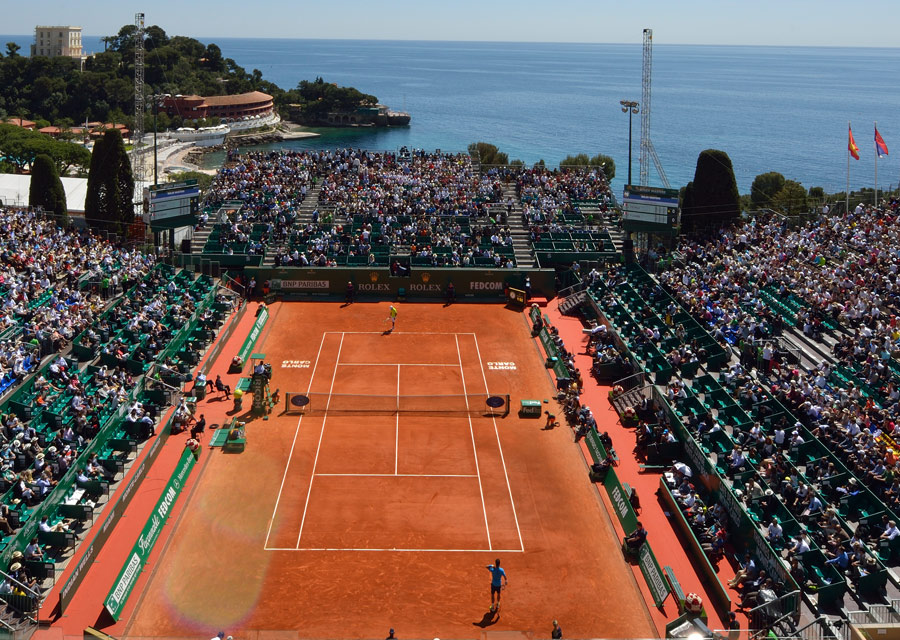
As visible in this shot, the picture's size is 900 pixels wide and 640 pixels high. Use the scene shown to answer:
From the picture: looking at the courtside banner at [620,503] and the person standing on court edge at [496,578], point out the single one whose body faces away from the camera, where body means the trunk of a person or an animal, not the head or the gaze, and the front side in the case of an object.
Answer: the person standing on court edge

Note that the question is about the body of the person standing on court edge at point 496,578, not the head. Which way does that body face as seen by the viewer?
away from the camera

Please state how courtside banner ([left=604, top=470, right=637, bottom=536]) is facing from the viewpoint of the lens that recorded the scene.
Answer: facing to the left of the viewer

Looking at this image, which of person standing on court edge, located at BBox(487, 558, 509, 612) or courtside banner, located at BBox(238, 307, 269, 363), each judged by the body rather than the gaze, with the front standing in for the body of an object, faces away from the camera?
the person standing on court edge

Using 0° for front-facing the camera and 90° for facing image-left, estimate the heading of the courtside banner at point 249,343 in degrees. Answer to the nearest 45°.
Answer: approximately 270°

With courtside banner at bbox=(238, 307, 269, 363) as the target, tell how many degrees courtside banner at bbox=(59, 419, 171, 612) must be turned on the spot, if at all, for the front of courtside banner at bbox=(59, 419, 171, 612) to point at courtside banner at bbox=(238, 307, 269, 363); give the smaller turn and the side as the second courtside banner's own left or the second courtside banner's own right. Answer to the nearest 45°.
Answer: approximately 90° to the second courtside banner's own left

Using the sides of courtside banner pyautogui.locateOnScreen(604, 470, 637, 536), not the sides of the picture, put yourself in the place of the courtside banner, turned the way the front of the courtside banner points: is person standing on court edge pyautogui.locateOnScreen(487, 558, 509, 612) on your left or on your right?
on your left

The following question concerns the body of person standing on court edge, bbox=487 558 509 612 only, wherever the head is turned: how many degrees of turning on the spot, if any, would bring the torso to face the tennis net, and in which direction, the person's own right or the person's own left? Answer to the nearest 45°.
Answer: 0° — they already face it

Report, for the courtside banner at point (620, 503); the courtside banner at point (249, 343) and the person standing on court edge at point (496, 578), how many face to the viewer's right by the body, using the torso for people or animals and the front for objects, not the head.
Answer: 1

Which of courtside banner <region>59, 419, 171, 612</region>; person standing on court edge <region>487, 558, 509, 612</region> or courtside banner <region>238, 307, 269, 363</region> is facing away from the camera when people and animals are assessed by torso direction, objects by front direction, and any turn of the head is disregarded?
the person standing on court edge

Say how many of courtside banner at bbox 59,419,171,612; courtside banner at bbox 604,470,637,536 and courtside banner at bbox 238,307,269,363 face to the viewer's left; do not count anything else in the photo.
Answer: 1

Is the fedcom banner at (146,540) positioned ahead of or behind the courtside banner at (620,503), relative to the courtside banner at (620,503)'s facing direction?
ahead

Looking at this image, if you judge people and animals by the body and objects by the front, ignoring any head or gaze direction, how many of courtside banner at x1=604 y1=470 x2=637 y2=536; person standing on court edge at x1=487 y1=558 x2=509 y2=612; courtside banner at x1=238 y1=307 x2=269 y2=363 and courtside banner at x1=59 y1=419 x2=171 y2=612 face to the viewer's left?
1

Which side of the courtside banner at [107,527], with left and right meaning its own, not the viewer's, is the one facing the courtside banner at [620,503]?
front

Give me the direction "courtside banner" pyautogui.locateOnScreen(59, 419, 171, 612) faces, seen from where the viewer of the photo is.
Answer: facing to the right of the viewer

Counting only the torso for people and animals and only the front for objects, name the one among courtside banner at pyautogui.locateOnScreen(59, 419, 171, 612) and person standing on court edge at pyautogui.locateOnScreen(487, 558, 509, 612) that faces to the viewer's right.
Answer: the courtside banner

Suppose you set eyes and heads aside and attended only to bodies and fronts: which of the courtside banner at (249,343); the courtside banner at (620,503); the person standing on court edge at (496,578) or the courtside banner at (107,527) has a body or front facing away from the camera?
the person standing on court edge
